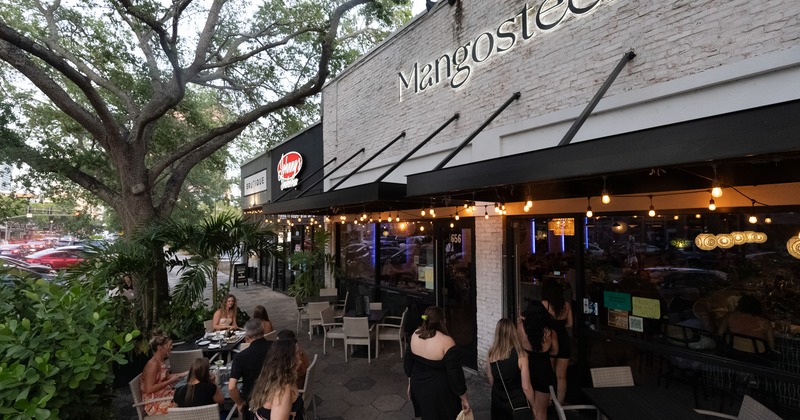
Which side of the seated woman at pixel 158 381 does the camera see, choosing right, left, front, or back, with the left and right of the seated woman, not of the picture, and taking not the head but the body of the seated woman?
right

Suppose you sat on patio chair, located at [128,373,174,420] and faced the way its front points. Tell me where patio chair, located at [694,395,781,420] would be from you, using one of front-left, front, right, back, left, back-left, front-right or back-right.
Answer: front-right

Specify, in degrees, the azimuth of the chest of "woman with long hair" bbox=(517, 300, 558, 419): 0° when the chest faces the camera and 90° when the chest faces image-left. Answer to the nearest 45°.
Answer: approximately 180°

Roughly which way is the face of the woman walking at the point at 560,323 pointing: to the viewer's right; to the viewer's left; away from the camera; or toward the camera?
away from the camera

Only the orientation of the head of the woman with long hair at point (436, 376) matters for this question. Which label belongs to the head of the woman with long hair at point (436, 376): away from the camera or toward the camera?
away from the camera

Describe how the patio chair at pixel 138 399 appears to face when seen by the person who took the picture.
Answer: facing to the right of the viewer

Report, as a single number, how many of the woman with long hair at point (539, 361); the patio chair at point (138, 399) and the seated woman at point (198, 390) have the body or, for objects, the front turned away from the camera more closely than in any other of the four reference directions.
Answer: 2

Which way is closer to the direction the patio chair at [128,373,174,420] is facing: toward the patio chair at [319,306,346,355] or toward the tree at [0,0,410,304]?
the patio chair

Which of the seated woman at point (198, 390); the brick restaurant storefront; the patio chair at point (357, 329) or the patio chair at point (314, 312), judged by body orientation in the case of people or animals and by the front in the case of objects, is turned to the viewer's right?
the patio chair at point (314, 312)

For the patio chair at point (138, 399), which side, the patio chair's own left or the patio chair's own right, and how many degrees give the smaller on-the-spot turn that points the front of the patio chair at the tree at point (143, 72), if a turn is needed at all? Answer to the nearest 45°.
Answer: approximately 90° to the patio chair's own left

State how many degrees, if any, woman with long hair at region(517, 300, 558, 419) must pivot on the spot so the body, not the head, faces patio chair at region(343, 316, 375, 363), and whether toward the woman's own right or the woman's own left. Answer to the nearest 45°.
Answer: approximately 45° to the woman's own left

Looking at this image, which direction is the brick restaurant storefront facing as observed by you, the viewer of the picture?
facing the viewer and to the left of the viewer

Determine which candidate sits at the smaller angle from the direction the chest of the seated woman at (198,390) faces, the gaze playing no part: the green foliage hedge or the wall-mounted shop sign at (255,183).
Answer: the wall-mounted shop sign

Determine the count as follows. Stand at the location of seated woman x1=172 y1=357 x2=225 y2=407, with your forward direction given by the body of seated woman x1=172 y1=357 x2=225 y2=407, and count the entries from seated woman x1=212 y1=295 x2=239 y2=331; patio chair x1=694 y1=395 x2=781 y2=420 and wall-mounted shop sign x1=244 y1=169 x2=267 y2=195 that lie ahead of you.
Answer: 2

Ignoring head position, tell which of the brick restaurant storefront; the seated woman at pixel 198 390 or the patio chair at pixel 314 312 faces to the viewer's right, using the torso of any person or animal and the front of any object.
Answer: the patio chair
